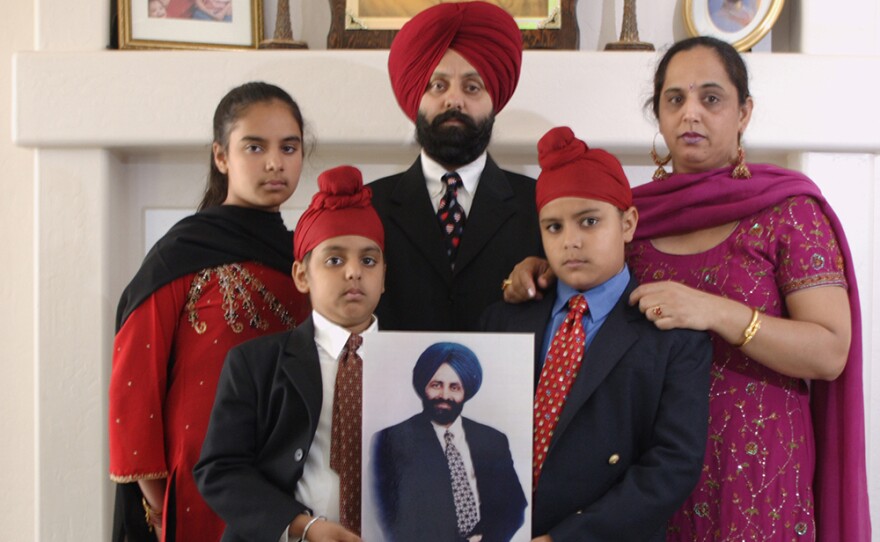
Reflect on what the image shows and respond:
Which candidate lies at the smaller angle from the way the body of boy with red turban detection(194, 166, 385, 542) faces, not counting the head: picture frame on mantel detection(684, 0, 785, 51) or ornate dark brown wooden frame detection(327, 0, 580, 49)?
the picture frame on mantel

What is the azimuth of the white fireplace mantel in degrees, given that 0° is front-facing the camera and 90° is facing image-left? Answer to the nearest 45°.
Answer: approximately 0°

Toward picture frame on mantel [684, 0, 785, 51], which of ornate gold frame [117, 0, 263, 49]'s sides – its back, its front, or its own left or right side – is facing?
left

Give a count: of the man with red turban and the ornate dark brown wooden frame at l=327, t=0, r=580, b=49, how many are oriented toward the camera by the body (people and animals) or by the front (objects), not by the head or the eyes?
2

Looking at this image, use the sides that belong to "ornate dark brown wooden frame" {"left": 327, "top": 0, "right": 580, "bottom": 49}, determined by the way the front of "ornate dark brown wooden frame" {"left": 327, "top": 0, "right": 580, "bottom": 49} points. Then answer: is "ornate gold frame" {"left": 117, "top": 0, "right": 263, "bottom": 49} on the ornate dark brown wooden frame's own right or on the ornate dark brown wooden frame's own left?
on the ornate dark brown wooden frame's own right

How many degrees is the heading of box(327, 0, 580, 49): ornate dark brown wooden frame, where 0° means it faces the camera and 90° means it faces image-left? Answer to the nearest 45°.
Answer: approximately 0°

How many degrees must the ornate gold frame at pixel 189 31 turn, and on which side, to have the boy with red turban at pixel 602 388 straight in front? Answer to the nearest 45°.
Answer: approximately 45° to its left

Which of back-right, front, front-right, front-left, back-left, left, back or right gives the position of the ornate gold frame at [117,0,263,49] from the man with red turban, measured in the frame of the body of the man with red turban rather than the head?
back-right

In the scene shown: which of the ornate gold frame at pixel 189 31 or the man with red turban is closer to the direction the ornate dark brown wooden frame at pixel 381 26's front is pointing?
the man with red turban

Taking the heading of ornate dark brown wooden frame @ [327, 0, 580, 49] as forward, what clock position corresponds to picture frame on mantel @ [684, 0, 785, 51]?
The picture frame on mantel is roughly at 9 o'clock from the ornate dark brown wooden frame.
